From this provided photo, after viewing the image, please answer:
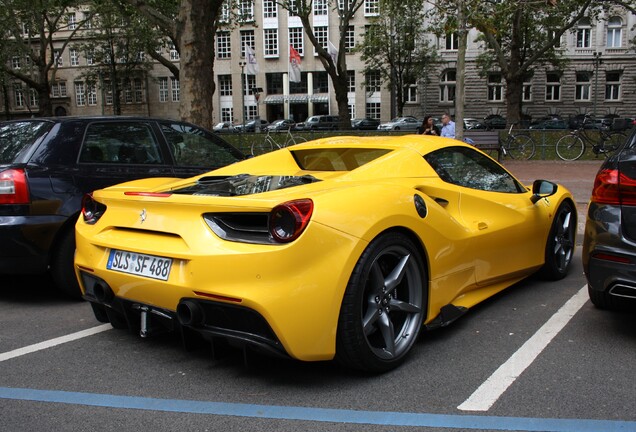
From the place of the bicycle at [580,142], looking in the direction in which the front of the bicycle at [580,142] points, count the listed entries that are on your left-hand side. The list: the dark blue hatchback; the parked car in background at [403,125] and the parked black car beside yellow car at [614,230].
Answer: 2

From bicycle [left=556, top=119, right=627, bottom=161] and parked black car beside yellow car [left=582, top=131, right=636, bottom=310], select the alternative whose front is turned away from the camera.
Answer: the parked black car beside yellow car

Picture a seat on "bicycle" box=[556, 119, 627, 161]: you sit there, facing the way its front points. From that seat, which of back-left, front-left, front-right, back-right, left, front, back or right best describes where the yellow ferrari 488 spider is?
left

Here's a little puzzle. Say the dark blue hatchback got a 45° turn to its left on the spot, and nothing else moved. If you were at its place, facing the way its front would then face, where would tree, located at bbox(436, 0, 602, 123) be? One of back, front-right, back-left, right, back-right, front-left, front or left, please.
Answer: front-right

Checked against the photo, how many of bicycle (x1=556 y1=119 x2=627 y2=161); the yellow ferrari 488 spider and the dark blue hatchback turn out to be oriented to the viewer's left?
1

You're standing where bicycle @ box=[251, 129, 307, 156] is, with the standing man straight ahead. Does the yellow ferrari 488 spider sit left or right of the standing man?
right

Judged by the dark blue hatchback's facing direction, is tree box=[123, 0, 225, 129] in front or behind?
in front

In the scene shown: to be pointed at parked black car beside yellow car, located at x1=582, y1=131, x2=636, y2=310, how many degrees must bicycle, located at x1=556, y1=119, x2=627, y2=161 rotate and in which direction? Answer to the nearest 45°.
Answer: approximately 90° to its left

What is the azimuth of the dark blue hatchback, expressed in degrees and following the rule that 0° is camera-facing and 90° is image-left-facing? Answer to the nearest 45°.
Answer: approximately 225°

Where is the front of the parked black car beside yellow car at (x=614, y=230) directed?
away from the camera

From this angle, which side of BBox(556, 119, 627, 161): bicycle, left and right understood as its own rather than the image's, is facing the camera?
left

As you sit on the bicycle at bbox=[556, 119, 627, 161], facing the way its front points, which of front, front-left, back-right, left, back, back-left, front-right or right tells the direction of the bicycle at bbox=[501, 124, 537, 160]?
front

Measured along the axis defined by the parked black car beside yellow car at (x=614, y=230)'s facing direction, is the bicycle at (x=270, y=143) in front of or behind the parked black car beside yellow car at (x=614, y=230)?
in front

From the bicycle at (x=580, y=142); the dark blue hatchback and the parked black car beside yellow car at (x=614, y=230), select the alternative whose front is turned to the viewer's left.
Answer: the bicycle

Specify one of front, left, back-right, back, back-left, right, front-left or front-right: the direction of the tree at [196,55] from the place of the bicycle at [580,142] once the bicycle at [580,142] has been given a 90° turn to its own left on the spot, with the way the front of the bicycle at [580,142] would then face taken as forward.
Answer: front-right

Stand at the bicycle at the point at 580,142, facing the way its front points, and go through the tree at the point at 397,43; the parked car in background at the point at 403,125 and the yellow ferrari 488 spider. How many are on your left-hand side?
1

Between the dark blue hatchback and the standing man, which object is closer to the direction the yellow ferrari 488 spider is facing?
the standing man

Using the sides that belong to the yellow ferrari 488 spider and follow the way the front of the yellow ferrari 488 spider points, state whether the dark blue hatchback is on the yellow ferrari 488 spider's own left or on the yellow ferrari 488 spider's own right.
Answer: on the yellow ferrari 488 spider's own left

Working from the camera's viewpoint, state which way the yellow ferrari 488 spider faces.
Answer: facing away from the viewer and to the right of the viewer
